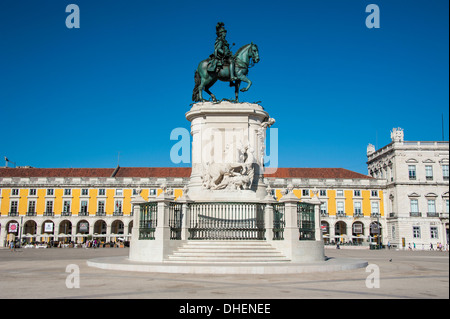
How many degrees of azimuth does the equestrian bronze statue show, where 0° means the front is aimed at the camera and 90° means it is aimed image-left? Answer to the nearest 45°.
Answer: approximately 270°
